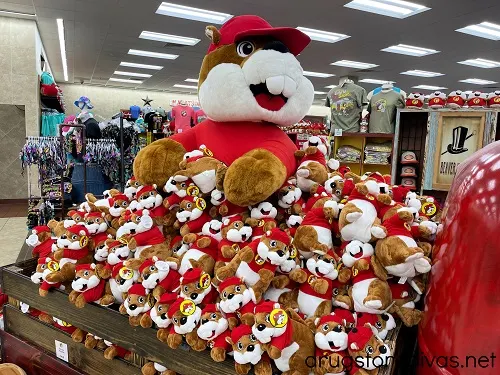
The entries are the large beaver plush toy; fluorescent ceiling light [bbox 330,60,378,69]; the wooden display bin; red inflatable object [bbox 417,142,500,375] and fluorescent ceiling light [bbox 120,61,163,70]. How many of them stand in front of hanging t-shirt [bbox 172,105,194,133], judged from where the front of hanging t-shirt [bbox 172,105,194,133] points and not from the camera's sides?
3

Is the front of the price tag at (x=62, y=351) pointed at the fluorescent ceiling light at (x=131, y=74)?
no

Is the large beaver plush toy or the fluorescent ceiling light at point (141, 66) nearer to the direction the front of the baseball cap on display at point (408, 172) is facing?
the large beaver plush toy

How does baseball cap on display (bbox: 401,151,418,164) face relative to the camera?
toward the camera

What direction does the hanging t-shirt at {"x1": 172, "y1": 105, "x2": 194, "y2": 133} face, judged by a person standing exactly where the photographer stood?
facing the viewer

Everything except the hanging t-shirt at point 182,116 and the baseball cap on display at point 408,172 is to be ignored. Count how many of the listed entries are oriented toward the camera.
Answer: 2

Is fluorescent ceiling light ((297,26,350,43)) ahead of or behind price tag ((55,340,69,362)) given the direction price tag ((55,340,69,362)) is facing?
behind

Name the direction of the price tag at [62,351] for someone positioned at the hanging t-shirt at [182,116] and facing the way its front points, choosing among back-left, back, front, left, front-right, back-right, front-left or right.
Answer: front

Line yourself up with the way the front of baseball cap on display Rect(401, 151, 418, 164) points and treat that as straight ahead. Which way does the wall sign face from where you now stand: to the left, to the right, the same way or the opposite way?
the same way

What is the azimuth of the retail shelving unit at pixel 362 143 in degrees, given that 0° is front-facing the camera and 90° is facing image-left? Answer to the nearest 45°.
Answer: approximately 0°

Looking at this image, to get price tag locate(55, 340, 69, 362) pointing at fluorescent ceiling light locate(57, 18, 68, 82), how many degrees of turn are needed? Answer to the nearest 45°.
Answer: approximately 135° to its right

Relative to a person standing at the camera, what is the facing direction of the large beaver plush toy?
facing the viewer and to the right of the viewer

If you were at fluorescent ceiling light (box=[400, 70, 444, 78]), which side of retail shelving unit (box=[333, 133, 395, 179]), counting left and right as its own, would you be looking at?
back

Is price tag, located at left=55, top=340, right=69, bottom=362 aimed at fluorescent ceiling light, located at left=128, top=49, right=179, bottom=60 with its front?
no

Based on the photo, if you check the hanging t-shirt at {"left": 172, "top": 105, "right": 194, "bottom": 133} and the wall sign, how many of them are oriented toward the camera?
2
